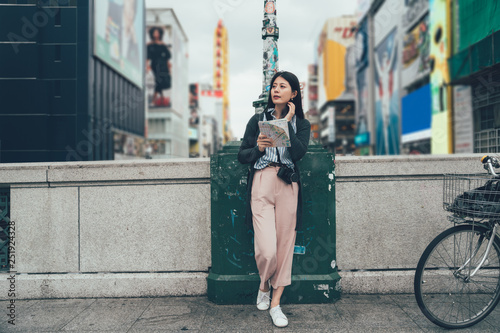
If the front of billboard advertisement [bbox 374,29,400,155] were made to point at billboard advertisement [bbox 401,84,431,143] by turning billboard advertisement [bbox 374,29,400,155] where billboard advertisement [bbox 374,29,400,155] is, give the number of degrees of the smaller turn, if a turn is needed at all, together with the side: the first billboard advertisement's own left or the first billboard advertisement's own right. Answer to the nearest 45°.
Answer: approximately 45° to the first billboard advertisement's own left

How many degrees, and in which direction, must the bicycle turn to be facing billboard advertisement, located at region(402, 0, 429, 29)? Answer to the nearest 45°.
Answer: approximately 90° to its right

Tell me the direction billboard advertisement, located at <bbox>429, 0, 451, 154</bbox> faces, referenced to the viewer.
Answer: facing the viewer and to the left of the viewer

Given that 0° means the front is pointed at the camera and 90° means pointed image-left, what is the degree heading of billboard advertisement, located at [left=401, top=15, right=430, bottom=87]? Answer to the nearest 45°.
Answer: approximately 45°

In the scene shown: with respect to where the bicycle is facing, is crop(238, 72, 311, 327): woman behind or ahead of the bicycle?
ahead

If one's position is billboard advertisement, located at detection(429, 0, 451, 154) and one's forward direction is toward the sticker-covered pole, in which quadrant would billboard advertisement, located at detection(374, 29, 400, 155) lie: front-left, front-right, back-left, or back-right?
back-right

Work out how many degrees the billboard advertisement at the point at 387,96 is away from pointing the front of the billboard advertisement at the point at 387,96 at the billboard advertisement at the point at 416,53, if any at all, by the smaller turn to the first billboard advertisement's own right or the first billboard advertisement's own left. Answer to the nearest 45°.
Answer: approximately 45° to the first billboard advertisement's own left

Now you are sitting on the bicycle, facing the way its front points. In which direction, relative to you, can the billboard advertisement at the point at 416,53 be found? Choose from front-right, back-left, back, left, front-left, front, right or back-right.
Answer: right

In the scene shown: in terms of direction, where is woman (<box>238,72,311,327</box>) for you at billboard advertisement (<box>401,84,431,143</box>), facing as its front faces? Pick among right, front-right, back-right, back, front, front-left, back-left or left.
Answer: front-left

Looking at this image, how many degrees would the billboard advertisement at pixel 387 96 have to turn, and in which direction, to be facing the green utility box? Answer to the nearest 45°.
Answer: approximately 45° to its left

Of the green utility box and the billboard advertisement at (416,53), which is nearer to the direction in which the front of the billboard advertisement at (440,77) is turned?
the green utility box

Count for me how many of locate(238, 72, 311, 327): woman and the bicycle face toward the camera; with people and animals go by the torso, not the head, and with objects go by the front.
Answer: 1

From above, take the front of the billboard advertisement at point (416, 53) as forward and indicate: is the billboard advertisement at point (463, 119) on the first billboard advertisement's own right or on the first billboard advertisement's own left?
on the first billboard advertisement's own left

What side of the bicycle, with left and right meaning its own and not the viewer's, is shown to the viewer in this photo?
left

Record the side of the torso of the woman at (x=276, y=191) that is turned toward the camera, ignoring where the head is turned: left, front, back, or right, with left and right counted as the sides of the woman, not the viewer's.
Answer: front

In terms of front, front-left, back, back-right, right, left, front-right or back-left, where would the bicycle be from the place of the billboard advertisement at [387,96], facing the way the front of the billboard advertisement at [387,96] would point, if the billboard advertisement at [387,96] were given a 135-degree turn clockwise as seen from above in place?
back
